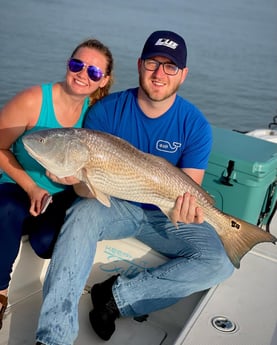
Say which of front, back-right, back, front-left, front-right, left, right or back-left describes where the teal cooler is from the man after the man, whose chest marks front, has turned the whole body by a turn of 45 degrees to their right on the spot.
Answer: back

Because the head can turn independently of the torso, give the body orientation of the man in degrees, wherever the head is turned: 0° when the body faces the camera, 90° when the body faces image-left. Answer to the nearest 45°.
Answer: approximately 0°
